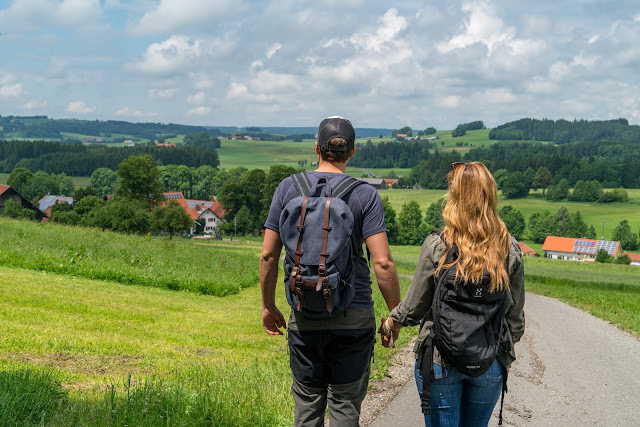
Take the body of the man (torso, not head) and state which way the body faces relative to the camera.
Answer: away from the camera

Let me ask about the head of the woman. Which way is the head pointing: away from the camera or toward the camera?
away from the camera

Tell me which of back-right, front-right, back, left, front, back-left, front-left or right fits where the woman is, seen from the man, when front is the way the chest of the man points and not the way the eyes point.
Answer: right

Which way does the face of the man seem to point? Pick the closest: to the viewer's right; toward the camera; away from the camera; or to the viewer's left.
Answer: away from the camera
